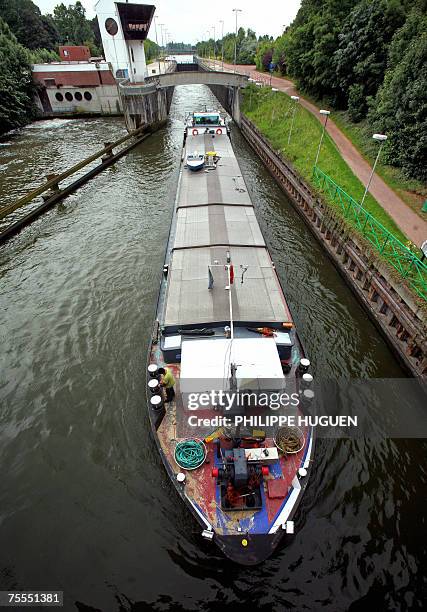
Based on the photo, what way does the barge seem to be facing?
toward the camera

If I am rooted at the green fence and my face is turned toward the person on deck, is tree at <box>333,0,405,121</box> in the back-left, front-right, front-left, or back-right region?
back-right

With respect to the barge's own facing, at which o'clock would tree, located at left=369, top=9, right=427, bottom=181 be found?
The tree is roughly at 7 o'clock from the barge.

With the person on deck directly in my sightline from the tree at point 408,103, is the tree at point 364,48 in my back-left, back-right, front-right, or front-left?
back-right

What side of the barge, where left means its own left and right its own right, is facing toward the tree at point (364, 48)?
back

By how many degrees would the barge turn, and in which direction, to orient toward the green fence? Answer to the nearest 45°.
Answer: approximately 135° to its left
